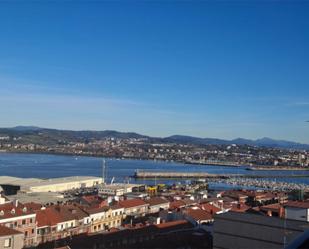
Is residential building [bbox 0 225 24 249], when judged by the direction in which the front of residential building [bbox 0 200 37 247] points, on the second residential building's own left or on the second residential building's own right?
on the second residential building's own right

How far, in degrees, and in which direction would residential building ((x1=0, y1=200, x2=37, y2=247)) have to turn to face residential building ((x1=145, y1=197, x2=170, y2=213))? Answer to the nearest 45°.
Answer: approximately 90° to its left

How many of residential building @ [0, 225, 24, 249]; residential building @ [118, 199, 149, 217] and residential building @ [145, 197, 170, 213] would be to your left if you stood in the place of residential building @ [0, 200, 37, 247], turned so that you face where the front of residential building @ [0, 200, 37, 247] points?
2

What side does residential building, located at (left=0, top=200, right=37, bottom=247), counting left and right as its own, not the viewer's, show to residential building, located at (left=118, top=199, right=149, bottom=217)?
left

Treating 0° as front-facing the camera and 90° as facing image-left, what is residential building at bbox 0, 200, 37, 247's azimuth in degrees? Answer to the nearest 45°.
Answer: approximately 315°
